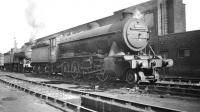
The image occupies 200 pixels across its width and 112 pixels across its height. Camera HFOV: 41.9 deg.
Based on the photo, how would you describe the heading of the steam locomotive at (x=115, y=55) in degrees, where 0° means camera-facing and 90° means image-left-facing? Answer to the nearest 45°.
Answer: approximately 315°

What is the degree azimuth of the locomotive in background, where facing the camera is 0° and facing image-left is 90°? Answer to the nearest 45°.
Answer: approximately 315°

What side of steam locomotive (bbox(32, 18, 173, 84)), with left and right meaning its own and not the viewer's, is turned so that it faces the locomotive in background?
back

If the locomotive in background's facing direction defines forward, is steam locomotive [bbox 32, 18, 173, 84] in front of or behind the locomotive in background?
in front

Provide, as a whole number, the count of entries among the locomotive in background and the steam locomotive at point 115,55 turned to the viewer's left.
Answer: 0
